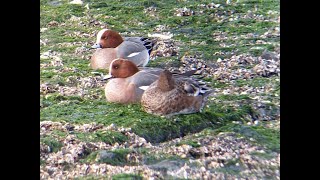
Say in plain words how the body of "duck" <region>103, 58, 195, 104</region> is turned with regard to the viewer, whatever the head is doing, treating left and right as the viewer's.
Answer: facing to the left of the viewer

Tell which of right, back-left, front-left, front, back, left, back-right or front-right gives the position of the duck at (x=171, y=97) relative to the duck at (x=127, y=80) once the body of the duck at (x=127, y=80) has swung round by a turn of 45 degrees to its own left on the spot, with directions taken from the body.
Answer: left

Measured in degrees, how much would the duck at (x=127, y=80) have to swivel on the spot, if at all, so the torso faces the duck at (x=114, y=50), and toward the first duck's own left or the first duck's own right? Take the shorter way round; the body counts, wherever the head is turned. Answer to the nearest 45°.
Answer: approximately 90° to the first duck's own right
